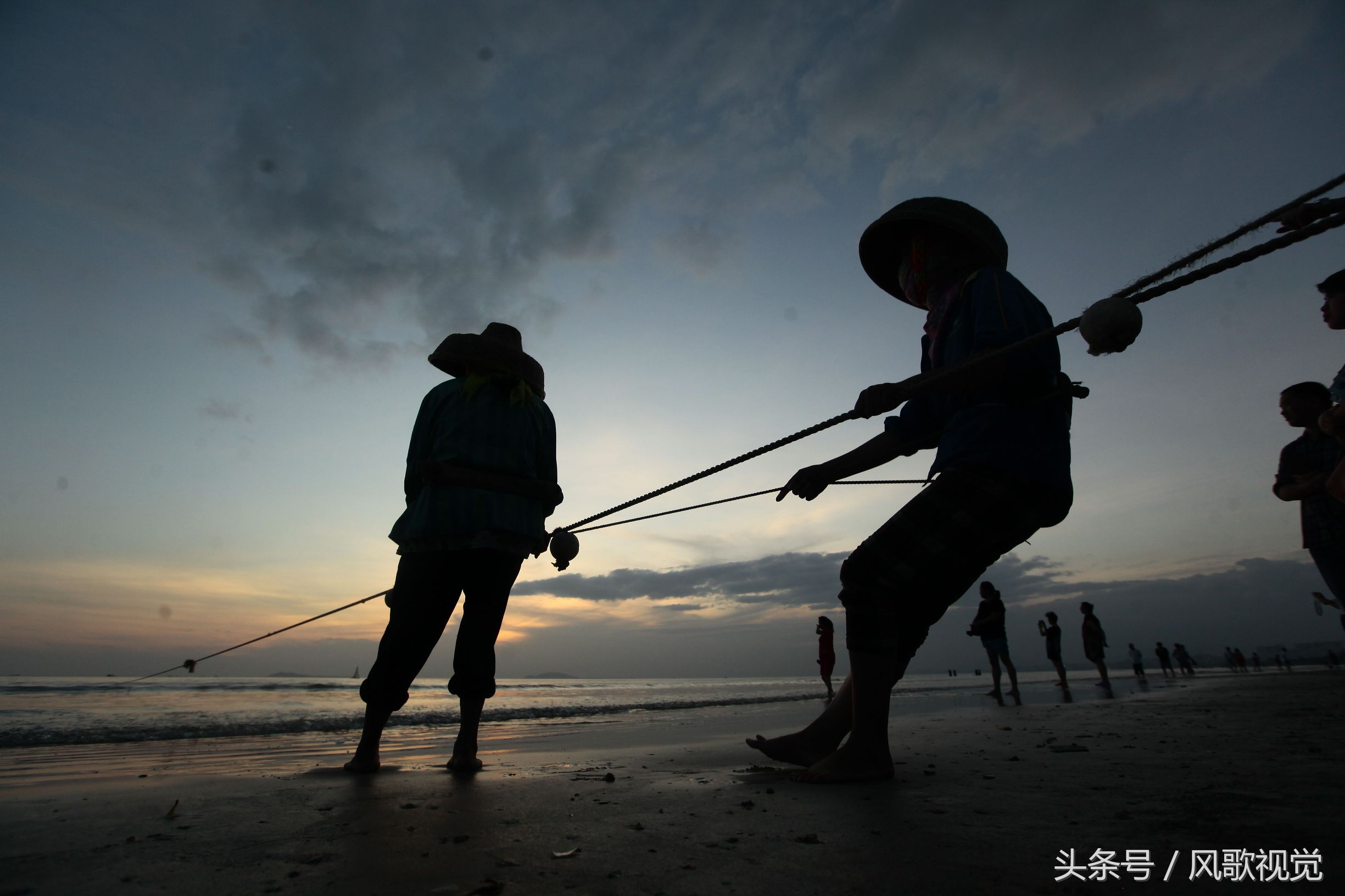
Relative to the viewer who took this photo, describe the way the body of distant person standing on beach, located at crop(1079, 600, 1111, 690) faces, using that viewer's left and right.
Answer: facing to the left of the viewer

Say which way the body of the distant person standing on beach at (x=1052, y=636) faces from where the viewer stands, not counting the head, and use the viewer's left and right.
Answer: facing to the left of the viewer

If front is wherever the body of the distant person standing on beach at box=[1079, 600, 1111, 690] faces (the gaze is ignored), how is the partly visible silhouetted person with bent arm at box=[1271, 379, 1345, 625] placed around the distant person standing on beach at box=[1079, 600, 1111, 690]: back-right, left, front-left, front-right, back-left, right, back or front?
left

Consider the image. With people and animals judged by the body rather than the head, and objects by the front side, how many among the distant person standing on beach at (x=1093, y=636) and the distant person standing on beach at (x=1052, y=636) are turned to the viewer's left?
2

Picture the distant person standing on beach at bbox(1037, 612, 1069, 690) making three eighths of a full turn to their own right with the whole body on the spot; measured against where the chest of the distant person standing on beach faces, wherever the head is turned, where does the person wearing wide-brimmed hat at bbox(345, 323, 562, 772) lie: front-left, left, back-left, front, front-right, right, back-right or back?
back-right

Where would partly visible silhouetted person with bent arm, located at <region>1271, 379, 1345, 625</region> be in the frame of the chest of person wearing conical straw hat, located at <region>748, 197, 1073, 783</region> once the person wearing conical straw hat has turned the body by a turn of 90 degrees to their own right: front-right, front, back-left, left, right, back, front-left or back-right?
front-right

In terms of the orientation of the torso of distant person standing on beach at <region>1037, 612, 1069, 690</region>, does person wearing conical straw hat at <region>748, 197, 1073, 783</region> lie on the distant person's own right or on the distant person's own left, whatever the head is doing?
on the distant person's own left

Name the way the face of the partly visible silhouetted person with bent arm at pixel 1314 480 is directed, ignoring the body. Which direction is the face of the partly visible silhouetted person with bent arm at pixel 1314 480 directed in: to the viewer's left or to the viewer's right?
to the viewer's left

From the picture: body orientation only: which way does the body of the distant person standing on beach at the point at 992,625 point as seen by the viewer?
to the viewer's left

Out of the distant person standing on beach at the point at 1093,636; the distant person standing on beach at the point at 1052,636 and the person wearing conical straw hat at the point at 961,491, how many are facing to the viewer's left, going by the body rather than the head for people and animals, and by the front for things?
3

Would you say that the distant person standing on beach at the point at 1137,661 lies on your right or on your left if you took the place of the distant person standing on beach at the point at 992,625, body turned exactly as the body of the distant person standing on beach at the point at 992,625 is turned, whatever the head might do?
on your right

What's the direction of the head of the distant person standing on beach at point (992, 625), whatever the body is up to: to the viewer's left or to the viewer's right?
to the viewer's left

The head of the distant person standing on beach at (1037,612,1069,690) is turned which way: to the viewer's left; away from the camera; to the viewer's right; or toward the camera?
to the viewer's left

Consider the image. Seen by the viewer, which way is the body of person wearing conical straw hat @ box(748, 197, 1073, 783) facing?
to the viewer's left
